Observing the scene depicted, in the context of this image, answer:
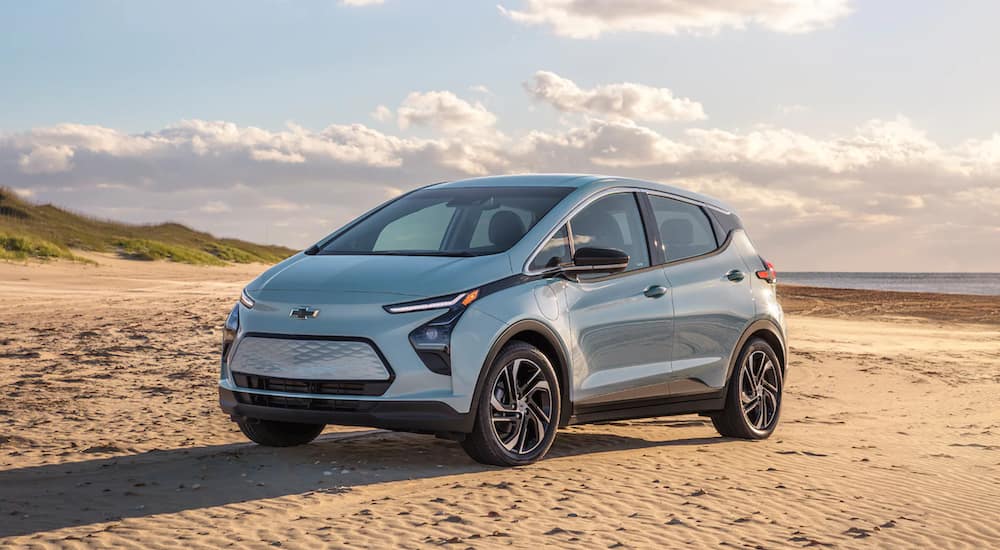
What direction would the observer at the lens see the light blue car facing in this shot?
facing the viewer and to the left of the viewer
